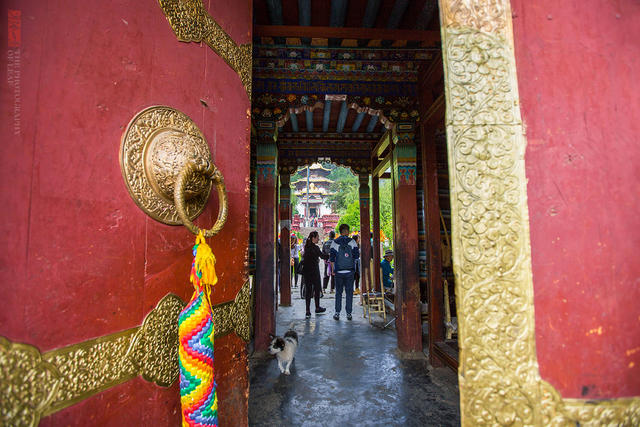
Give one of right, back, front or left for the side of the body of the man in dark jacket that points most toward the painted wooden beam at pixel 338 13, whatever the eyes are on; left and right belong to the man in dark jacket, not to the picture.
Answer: back

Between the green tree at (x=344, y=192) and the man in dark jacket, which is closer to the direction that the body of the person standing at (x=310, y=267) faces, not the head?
the man in dark jacket

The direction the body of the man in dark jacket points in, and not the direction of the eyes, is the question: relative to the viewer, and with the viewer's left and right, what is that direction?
facing away from the viewer

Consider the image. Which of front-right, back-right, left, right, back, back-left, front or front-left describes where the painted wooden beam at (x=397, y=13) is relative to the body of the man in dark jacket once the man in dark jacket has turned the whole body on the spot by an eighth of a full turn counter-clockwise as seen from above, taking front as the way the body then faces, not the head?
back-left

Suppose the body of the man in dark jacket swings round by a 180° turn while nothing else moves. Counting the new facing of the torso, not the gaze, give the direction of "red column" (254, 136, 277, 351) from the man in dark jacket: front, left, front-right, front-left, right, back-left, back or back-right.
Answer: front-right

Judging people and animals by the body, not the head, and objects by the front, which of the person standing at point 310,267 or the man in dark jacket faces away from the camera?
the man in dark jacket

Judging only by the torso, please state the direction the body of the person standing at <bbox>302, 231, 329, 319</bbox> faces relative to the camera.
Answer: to the viewer's right

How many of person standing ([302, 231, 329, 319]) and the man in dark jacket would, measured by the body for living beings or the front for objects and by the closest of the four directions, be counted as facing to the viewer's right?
1
